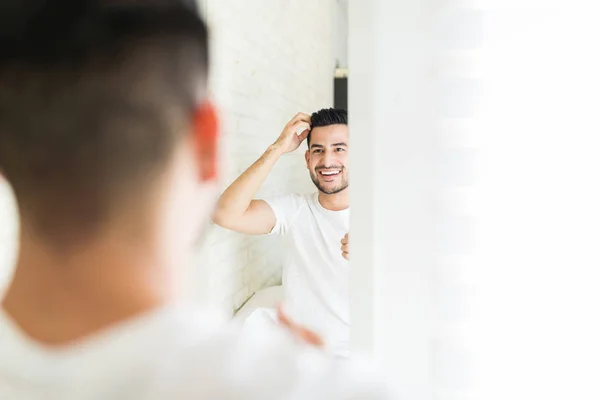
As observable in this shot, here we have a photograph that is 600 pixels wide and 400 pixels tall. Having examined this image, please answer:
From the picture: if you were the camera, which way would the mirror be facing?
facing the viewer

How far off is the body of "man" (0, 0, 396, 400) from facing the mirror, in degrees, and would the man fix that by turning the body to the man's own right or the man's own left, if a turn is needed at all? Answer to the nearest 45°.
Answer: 0° — they already face it

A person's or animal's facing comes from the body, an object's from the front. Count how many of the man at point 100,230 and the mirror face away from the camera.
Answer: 1

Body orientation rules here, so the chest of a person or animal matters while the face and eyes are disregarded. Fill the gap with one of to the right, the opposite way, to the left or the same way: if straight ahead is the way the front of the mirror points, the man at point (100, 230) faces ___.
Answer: the opposite way

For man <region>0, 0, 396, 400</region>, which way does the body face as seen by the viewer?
away from the camera

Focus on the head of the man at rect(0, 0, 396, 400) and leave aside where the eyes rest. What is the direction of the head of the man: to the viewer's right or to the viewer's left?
to the viewer's right

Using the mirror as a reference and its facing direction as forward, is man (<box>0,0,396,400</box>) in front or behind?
in front
